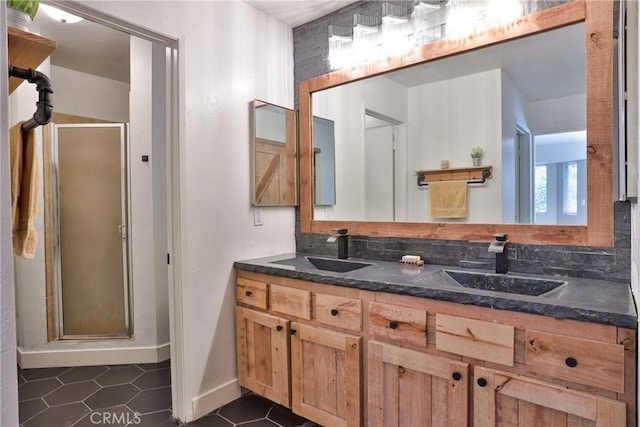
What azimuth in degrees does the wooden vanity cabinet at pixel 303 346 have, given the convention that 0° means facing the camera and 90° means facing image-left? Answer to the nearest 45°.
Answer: approximately 45°

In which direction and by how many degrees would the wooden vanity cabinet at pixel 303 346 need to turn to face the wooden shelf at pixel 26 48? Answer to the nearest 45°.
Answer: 0° — it already faces it

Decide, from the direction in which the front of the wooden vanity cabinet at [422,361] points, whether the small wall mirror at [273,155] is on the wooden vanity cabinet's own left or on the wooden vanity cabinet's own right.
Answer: on the wooden vanity cabinet's own right

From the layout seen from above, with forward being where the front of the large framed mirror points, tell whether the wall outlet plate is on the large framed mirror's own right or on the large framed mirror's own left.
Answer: on the large framed mirror's own right

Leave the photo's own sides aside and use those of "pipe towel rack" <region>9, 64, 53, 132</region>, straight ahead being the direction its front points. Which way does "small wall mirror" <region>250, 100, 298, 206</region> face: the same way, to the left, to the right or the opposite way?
to the right

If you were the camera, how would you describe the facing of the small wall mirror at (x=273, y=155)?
facing the viewer and to the right of the viewer

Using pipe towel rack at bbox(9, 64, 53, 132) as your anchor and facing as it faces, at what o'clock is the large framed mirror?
The large framed mirror is roughly at 12 o'clock from the pipe towel rack.

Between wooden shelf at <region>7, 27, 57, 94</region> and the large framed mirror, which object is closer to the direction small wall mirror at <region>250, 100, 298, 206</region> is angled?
the large framed mirror

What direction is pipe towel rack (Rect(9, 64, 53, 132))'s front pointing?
to the viewer's right

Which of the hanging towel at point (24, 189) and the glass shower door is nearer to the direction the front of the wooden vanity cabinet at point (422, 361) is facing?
the hanging towel

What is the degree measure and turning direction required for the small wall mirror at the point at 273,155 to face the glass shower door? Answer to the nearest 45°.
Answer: approximately 180°

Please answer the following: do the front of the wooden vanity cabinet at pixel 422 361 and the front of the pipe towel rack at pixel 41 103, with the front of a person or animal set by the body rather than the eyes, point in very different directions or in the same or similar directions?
very different directions

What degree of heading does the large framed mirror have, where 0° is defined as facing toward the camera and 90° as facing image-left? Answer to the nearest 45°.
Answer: approximately 45°

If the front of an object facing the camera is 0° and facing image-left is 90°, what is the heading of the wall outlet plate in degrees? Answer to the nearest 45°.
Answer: approximately 315°

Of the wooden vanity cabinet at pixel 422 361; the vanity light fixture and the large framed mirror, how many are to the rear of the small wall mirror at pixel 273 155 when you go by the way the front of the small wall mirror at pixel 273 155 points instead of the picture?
0

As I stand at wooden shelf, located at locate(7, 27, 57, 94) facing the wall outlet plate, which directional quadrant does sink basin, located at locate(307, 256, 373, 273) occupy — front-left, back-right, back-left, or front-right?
front-right

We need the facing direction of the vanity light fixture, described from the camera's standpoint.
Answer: facing the viewer and to the left of the viewer

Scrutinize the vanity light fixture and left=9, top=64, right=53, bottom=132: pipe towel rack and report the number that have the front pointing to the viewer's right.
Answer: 1

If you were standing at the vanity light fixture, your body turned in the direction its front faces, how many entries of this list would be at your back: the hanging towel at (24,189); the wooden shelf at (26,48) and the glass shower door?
0

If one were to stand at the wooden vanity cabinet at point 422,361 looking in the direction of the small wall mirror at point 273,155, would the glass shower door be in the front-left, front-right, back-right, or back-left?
front-left

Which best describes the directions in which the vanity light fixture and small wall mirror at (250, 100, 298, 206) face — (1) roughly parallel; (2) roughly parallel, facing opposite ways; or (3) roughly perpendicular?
roughly perpendicular
